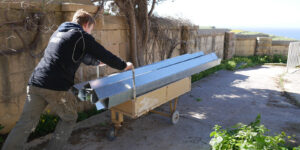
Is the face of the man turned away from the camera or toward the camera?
away from the camera

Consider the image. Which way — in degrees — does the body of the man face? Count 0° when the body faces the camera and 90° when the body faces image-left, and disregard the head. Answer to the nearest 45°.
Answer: approximately 225°
